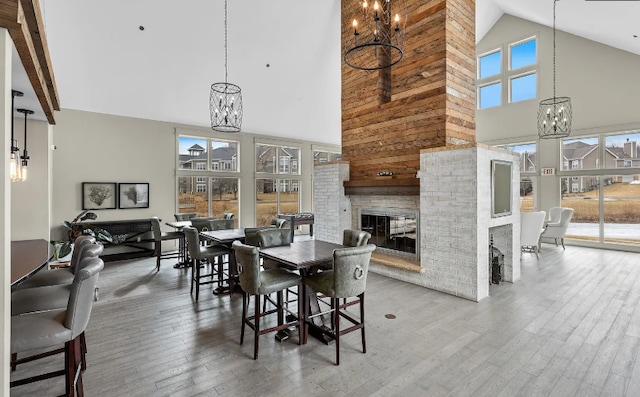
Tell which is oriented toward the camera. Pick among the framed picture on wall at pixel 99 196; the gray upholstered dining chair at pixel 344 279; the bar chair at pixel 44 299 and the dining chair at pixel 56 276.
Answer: the framed picture on wall

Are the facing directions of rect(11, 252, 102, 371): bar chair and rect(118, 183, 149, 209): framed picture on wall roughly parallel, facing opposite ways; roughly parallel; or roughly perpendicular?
roughly perpendicular

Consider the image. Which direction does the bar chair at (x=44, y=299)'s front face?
to the viewer's left

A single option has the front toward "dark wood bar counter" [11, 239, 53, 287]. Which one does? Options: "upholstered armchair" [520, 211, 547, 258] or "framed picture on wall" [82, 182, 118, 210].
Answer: the framed picture on wall

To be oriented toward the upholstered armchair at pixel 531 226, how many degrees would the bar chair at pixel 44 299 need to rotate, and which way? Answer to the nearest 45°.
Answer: approximately 180°

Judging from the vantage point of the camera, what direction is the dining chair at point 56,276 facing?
facing to the left of the viewer

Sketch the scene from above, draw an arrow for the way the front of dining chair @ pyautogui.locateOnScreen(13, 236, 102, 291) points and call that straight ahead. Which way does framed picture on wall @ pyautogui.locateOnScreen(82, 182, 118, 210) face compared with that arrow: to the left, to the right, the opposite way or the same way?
to the left

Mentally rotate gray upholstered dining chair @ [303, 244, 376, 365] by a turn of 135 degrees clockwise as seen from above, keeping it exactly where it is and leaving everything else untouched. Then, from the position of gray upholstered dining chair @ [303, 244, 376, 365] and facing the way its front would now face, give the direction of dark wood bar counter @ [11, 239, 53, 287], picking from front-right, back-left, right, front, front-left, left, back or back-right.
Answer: back

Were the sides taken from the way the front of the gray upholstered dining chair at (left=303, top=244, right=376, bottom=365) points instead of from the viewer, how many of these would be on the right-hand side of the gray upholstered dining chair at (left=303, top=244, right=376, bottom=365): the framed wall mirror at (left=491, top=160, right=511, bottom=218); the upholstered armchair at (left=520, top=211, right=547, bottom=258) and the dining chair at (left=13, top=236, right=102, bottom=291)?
2

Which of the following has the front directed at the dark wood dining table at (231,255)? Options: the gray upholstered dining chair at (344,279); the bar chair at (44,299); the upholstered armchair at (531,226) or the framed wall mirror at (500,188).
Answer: the gray upholstered dining chair

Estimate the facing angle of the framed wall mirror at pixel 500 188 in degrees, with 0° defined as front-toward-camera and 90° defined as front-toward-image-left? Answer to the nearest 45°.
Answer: approximately 315°

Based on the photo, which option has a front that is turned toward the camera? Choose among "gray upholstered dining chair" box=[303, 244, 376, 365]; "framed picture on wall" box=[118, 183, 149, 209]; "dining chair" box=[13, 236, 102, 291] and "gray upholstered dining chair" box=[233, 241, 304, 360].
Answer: the framed picture on wall

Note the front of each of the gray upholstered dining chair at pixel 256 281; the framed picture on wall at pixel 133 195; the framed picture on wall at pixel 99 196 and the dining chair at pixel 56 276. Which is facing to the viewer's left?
the dining chair

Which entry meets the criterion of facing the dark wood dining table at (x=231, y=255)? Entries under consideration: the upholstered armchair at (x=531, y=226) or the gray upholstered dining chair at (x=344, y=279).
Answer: the gray upholstered dining chair

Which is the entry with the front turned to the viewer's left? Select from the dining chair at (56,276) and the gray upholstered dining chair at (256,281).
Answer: the dining chair

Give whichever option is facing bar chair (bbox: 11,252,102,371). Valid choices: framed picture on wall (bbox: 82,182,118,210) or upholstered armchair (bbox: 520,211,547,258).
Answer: the framed picture on wall
